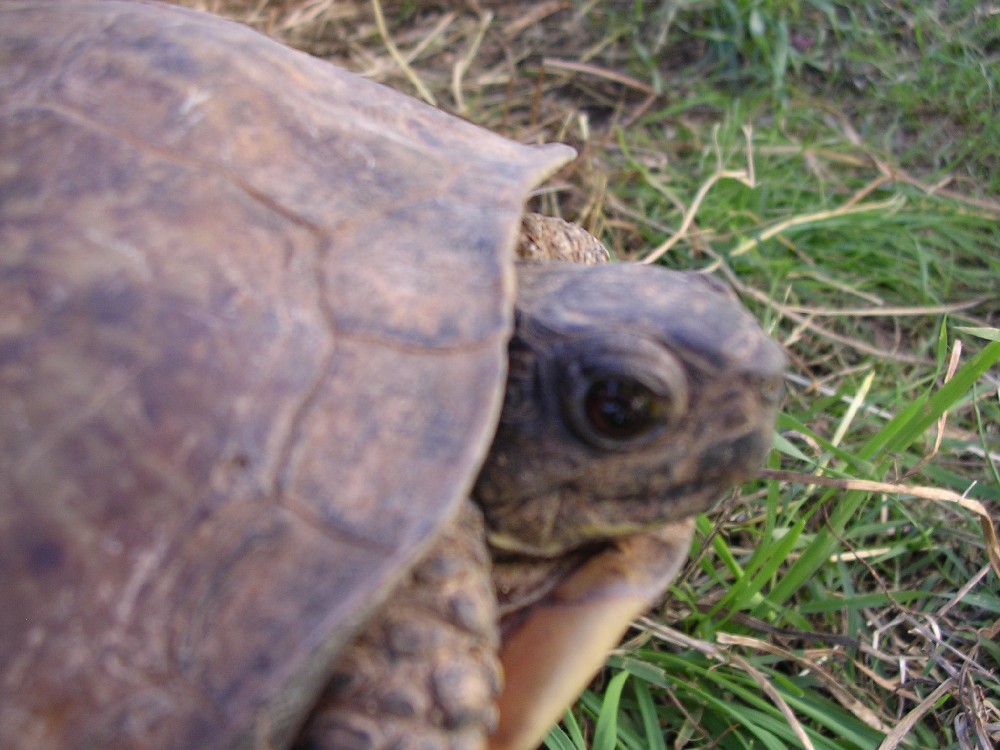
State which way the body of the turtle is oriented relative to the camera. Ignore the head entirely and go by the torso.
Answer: to the viewer's right
